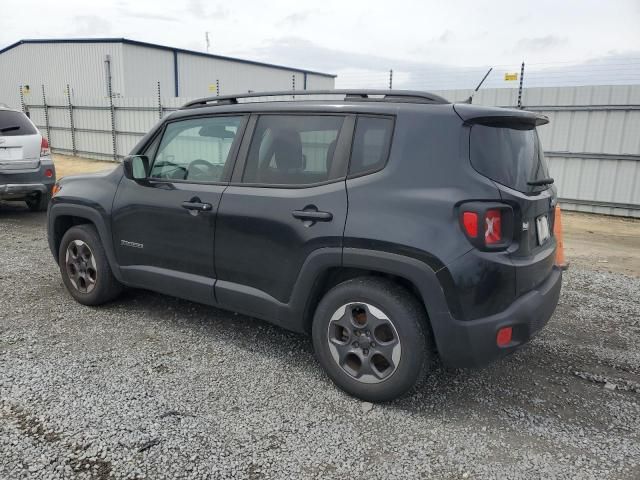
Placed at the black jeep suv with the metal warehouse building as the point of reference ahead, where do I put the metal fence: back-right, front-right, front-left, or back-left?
front-right

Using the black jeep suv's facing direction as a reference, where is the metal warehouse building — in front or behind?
in front

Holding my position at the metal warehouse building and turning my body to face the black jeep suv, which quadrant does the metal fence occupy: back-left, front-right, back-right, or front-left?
front-left

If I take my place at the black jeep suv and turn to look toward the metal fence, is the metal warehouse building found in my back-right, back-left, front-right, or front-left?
front-left

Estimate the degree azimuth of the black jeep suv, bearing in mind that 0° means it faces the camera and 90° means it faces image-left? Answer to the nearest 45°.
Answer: approximately 135°

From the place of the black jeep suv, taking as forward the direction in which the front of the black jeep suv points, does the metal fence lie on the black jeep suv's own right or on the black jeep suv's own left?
on the black jeep suv's own right

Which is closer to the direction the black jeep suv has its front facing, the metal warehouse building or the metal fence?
the metal warehouse building
